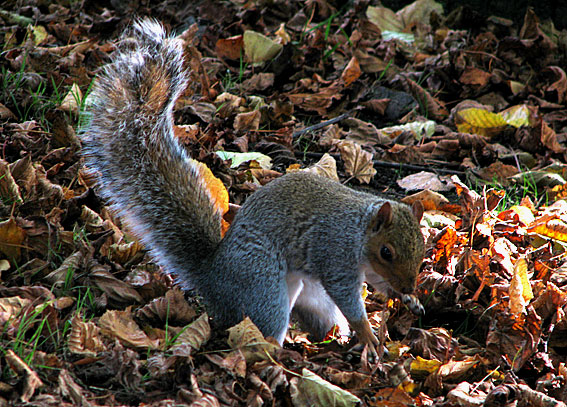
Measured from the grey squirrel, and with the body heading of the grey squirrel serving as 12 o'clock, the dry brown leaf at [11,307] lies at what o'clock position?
The dry brown leaf is roughly at 5 o'clock from the grey squirrel.

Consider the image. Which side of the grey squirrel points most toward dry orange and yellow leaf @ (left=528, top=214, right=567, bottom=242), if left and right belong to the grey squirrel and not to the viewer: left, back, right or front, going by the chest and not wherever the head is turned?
front

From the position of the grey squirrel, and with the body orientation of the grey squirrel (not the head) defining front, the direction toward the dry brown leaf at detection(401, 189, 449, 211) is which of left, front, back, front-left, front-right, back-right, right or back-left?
front-left

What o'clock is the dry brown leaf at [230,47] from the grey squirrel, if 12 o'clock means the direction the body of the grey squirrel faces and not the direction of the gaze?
The dry brown leaf is roughly at 9 o'clock from the grey squirrel.

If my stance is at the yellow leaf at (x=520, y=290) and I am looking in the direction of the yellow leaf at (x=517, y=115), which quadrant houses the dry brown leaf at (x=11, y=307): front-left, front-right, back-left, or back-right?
back-left

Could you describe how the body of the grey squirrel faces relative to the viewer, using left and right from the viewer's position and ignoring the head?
facing to the right of the viewer

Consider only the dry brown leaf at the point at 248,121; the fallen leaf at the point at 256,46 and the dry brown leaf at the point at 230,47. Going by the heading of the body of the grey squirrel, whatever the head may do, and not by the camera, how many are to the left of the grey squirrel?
3

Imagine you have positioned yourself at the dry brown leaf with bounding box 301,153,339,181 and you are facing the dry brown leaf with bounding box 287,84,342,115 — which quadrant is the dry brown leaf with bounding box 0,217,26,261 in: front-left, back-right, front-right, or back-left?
back-left
